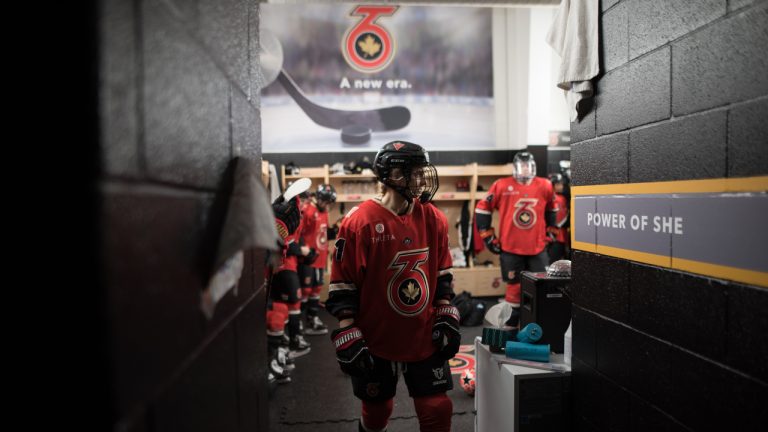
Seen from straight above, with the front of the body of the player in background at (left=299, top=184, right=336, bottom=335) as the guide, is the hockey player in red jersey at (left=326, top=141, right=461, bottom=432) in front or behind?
in front

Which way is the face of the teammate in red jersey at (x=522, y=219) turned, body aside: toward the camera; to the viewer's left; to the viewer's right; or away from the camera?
toward the camera

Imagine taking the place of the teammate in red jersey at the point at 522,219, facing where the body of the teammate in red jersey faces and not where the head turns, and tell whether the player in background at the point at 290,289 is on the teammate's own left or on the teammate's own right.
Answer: on the teammate's own right

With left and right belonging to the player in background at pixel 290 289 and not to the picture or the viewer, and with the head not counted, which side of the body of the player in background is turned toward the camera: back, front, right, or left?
right

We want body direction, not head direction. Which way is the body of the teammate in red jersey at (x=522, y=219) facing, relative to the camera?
toward the camera

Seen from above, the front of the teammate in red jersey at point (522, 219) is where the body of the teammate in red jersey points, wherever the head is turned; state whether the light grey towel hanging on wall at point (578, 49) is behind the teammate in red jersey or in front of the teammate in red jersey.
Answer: in front

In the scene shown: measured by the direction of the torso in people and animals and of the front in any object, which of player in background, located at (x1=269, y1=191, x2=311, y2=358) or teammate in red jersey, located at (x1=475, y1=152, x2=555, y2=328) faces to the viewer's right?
the player in background

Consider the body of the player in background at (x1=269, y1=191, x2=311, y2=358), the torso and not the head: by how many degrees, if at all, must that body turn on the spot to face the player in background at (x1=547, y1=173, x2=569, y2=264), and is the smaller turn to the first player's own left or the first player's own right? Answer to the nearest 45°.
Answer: approximately 45° to the first player's own left

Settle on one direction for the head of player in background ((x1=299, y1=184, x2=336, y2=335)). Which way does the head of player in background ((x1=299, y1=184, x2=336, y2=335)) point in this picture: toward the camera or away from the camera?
toward the camera

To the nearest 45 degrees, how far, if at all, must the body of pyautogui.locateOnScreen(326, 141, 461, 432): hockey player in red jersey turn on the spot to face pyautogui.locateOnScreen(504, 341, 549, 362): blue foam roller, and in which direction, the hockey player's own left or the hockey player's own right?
approximately 45° to the hockey player's own left

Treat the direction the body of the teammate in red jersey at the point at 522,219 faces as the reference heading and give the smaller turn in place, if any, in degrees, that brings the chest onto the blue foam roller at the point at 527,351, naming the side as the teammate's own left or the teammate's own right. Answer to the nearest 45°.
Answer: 0° — they already face it

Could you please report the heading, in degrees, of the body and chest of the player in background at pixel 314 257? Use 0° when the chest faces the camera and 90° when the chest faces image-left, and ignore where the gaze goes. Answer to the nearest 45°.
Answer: approximately 315°
